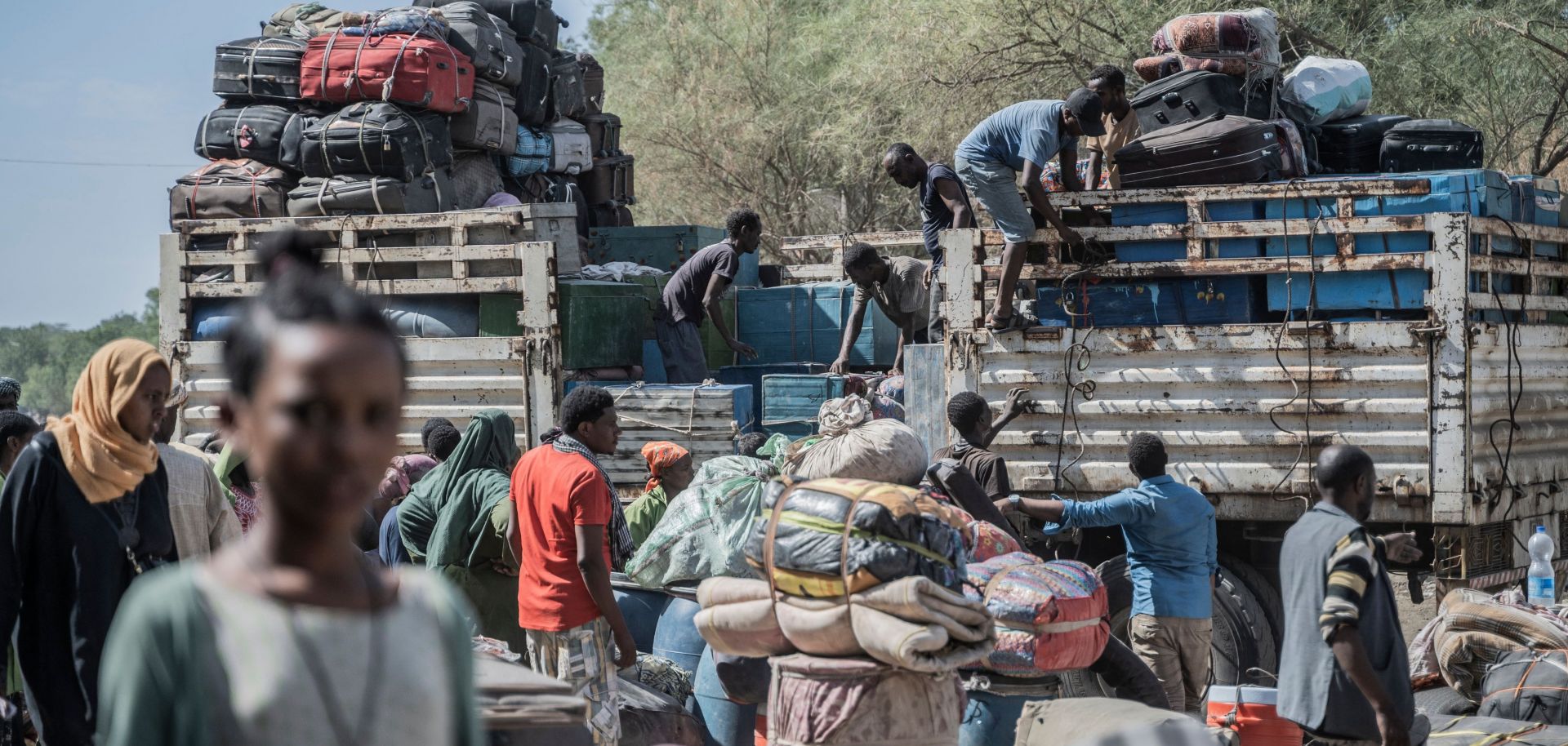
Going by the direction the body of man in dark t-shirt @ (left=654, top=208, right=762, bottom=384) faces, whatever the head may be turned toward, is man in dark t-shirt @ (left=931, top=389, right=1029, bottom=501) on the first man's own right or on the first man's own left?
on the first man's own right

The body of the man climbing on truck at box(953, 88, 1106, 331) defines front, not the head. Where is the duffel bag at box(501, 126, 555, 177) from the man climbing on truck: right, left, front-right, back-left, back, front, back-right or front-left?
back-left

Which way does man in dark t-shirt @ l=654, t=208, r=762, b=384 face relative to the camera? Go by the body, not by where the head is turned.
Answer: to the viewer's right

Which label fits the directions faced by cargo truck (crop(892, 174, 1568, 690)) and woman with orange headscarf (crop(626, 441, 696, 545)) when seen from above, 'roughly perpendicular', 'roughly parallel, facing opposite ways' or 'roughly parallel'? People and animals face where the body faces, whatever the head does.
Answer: roughly perpendicular

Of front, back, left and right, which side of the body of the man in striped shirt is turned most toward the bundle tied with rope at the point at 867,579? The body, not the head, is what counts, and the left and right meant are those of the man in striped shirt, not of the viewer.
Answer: back

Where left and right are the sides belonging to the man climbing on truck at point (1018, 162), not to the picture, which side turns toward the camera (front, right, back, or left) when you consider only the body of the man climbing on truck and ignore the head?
right

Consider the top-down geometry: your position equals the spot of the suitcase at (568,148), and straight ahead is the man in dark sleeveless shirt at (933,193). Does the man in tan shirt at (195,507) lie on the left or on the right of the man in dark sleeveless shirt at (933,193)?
right
